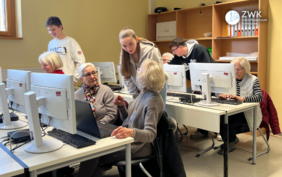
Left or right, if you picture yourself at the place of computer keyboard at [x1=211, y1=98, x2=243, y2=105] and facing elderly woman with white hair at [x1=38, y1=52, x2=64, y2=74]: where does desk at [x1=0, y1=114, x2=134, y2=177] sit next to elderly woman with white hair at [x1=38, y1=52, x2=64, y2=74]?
left

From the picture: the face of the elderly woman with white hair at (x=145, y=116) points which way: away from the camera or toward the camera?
away from the camera

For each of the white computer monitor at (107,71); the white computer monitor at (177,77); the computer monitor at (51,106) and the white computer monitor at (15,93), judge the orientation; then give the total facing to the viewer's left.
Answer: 0

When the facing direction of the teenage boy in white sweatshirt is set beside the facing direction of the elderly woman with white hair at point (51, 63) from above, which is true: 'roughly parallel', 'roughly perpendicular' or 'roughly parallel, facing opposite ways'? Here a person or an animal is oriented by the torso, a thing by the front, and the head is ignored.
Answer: roughly parallel

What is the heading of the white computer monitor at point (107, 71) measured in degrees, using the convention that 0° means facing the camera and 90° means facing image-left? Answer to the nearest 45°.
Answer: approximately 225°

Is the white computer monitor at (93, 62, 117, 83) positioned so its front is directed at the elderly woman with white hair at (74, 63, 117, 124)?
no

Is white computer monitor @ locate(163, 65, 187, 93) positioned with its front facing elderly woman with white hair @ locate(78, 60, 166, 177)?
no

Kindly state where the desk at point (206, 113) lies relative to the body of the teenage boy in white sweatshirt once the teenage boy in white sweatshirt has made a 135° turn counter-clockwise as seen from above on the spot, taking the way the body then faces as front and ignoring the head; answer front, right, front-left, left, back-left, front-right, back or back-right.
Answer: front-right

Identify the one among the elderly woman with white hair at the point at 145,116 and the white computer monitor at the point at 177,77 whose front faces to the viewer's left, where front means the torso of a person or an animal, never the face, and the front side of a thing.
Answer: the elderly woman with white hair
